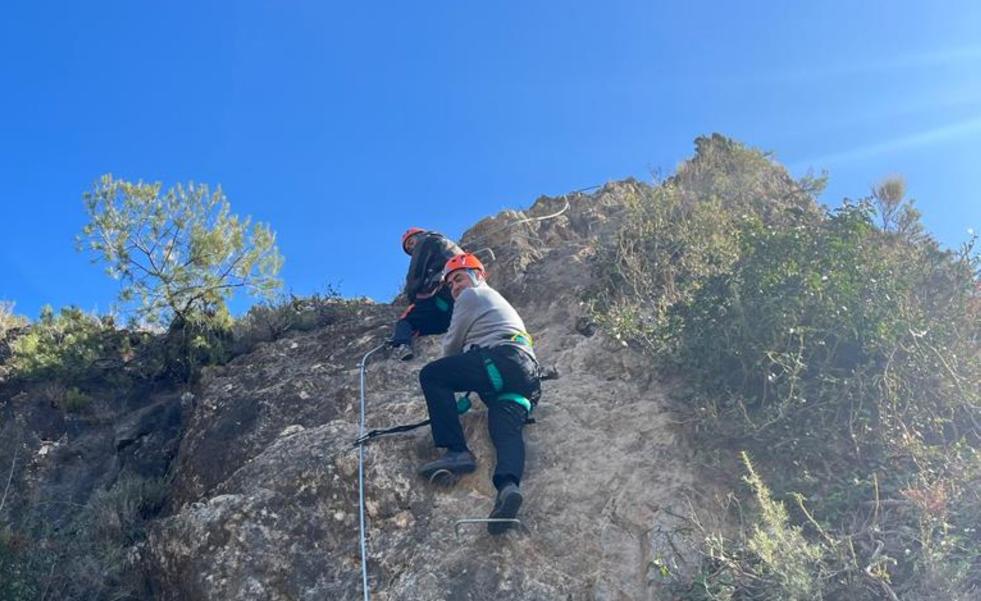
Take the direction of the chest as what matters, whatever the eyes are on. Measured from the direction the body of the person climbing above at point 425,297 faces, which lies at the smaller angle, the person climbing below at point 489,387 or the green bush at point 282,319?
the green bush
